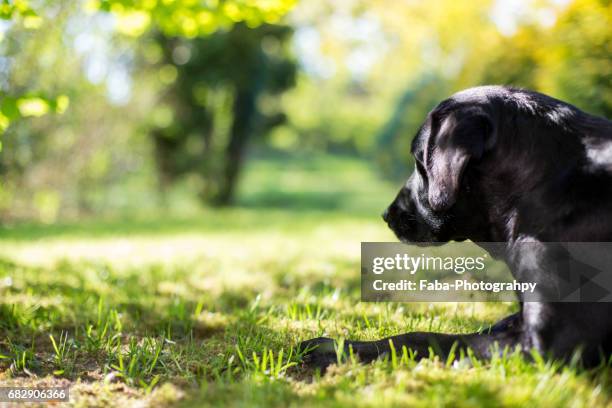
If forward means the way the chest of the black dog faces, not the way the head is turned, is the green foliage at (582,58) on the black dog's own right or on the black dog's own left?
on the black dog's own right

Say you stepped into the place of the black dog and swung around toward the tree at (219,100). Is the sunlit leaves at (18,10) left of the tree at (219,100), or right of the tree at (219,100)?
left

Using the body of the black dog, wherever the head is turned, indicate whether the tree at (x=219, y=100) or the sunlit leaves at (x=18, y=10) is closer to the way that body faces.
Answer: the sunlit leaves

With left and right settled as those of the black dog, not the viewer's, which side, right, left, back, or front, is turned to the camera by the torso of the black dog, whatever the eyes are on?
left
